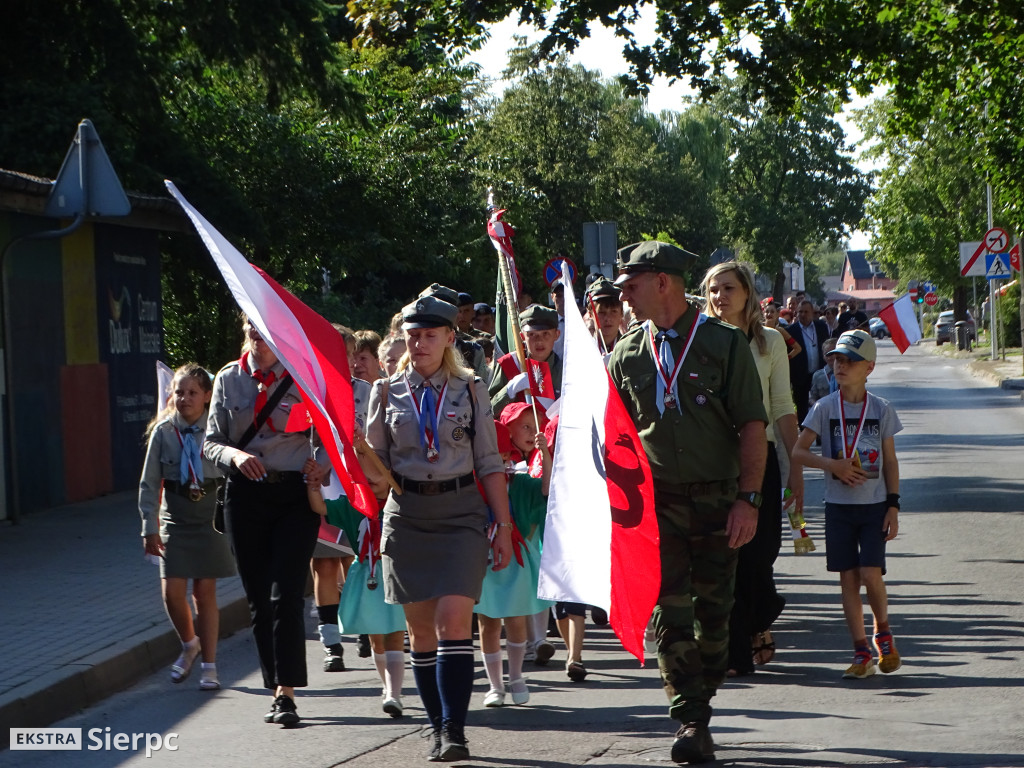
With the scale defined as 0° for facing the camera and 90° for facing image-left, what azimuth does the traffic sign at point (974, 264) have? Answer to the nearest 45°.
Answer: approximately 0°

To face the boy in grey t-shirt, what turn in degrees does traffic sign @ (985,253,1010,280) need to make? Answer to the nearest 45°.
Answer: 0° — it already faces them

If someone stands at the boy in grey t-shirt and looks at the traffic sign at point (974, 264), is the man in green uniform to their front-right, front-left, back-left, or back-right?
back-left

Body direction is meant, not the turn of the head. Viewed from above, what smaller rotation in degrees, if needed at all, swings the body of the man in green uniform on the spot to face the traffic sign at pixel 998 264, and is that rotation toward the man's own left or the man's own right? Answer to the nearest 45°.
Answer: approximately 180°

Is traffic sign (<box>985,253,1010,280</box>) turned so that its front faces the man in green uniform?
yes

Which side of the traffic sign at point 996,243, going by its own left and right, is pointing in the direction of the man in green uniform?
front

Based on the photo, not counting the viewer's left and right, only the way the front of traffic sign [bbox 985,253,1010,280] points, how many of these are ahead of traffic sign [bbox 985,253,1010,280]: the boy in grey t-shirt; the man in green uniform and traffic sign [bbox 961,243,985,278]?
2

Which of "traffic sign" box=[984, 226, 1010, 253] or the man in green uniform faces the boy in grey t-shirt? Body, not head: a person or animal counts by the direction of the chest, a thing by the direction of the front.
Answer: the traffic sign

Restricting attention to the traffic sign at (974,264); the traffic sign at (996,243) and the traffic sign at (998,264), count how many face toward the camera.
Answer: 3

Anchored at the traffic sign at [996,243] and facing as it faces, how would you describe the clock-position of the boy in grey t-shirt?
The boy in grey t-shirt is roughly at 12 o'clock from the traffic sign.
